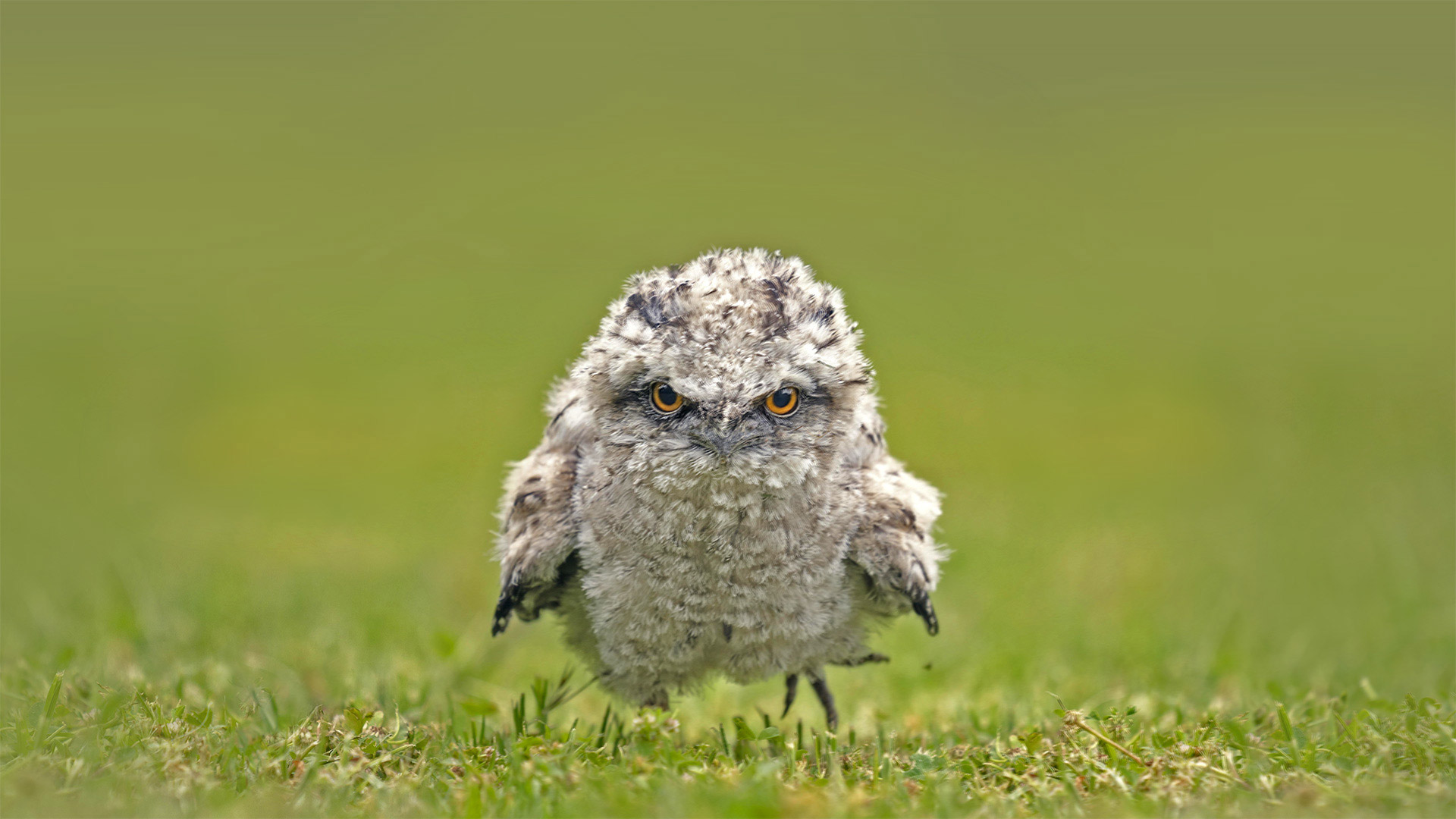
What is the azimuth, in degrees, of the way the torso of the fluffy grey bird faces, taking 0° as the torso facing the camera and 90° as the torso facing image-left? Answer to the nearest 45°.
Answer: approximately 0°
